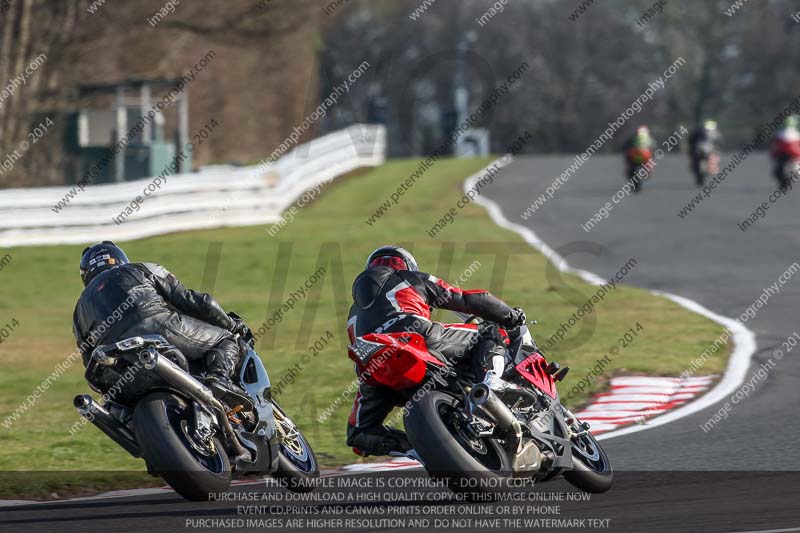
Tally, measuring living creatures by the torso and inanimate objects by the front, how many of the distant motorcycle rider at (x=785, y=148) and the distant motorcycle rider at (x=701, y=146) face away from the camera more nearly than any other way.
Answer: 2

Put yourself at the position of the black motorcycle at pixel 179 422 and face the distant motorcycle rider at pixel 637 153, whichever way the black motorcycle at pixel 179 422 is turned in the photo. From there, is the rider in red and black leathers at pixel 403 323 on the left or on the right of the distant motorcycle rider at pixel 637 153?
right

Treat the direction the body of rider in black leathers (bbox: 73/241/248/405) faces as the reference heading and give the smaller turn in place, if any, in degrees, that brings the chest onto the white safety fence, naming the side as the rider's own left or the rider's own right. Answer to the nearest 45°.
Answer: approximately 45° to the rider's own left

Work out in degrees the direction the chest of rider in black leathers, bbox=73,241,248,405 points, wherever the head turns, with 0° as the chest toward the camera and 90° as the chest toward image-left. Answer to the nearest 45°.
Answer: approximately 225°

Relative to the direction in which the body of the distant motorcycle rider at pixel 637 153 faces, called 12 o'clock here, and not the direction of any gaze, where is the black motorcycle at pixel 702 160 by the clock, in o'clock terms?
The black motorcycle is roughly at 3 o'clock from the distant motorcycle rider.

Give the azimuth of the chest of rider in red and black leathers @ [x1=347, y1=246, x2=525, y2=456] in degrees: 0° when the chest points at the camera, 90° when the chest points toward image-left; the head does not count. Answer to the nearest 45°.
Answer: approximately 225°

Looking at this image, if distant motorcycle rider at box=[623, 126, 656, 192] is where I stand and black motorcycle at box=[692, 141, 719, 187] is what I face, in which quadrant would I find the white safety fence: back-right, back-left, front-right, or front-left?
back-right

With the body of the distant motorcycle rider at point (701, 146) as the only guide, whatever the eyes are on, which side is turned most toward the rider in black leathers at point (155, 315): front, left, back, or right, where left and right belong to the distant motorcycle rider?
back

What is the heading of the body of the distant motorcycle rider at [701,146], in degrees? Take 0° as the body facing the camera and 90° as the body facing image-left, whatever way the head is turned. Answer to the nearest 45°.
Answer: approximately 180°

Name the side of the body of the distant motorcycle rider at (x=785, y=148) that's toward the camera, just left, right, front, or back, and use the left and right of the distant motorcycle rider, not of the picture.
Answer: back

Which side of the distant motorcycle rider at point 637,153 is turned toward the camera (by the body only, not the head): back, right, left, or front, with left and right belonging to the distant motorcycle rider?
back
